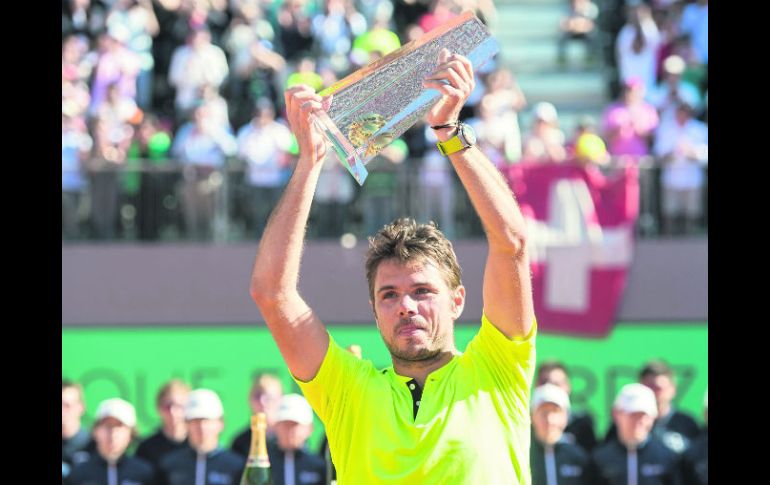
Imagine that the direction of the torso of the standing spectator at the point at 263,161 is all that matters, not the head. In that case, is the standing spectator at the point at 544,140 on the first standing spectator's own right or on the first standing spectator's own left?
on the first standing spectator's own left

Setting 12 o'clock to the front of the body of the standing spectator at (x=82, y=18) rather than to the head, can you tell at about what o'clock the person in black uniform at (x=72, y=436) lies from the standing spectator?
The person in black uniform is roughly at 12 o'clock from the standing spectator.

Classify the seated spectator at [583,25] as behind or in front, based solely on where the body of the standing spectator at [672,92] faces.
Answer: behind

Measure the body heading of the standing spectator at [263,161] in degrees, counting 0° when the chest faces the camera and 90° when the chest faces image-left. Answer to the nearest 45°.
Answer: approximately 0°

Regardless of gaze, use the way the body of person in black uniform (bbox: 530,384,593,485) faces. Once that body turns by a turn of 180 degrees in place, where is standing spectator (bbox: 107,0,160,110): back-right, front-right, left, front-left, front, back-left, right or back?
front-left

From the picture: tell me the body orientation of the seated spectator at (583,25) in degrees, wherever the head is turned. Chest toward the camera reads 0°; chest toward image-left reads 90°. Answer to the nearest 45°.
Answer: approximately 0°

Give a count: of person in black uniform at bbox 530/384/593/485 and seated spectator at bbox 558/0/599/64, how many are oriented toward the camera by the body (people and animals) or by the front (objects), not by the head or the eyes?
2
